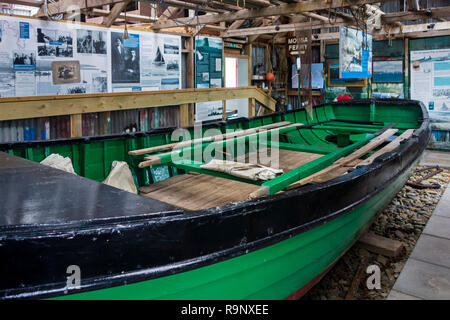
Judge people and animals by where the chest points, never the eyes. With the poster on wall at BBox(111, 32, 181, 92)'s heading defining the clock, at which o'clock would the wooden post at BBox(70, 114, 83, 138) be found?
The wooden post is roughly at 2 o'clock from the poster on wall.

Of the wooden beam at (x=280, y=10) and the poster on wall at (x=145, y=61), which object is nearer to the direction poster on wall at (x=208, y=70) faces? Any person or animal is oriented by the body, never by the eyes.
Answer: the wooden beam

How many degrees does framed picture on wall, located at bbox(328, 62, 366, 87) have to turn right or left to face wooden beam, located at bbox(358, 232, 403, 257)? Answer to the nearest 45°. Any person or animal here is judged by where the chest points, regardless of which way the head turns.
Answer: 0° — it already faces it

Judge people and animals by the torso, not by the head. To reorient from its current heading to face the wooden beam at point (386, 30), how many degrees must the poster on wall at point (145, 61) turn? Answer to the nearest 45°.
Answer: approximately 45° to its left

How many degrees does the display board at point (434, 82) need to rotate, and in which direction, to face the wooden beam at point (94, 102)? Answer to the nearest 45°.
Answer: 0° — it already faces it

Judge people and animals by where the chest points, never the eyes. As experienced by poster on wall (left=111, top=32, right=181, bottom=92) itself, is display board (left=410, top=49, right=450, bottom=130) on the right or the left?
on its left

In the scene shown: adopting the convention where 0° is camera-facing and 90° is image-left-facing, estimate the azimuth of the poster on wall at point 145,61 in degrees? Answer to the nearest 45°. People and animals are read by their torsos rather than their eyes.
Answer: approximately 315°

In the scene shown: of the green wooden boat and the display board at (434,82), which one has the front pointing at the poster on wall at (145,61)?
the display board
